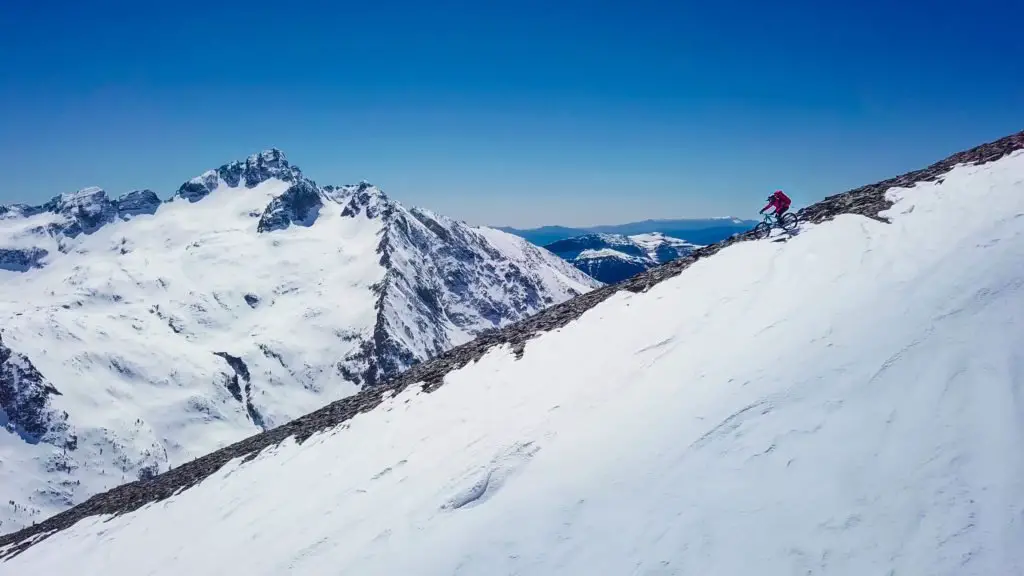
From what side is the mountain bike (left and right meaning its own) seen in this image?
left
